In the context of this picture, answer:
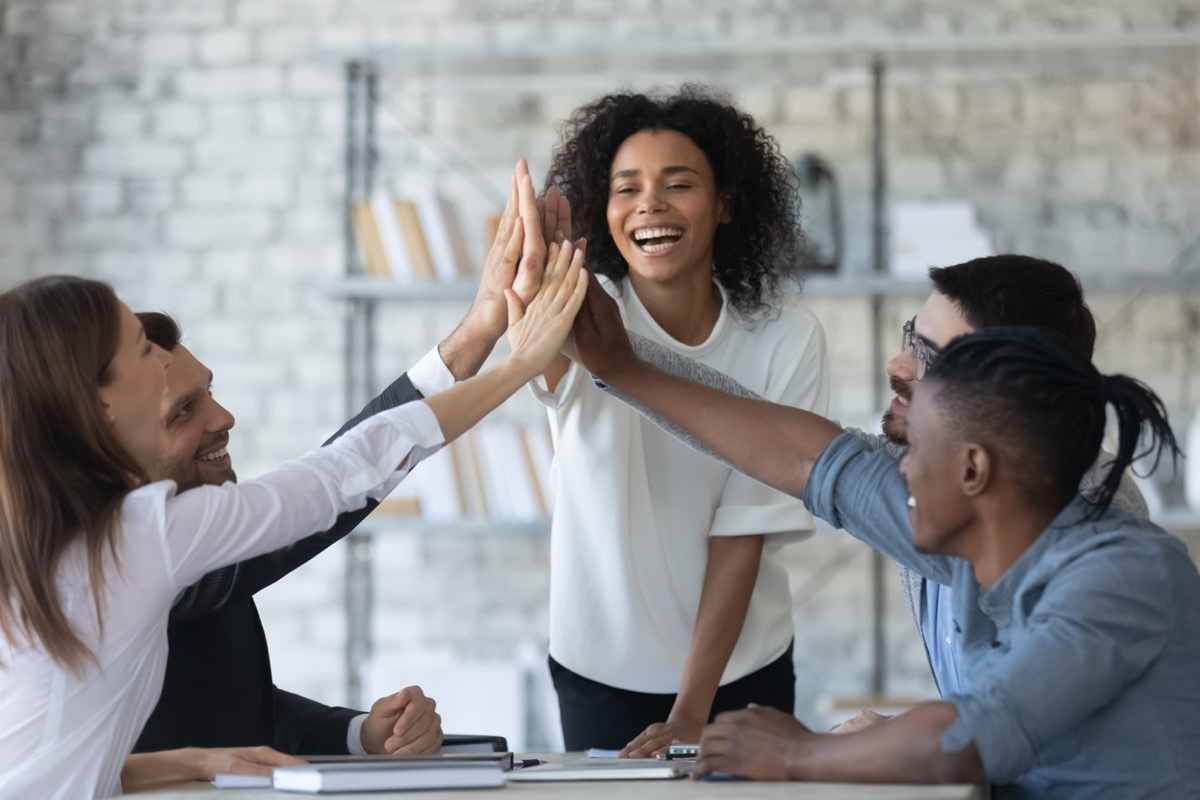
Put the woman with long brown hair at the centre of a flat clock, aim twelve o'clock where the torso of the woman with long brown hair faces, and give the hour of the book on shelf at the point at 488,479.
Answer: The book on shelf is roughly at 11 o'clock from the woman with long brown hair.

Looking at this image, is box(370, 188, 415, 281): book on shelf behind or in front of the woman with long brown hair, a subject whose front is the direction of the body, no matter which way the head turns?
in front

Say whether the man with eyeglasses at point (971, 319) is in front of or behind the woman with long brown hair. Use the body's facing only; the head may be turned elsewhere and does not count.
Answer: in front

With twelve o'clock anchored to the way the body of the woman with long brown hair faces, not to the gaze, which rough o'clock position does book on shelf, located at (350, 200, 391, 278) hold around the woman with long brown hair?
The book on shelf is roughly at 11 o'clock from the woman with long brown hair.

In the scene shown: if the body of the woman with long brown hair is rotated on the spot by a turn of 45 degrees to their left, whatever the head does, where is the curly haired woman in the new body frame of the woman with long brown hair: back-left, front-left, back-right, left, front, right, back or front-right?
front-right

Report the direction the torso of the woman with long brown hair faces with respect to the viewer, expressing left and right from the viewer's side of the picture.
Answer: facing away from the viewer and to the right of the viewer

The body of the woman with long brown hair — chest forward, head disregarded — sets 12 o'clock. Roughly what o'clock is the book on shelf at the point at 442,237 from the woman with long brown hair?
The book on shelf is roughly at 11 o'clock from the woman with long brown hair.
